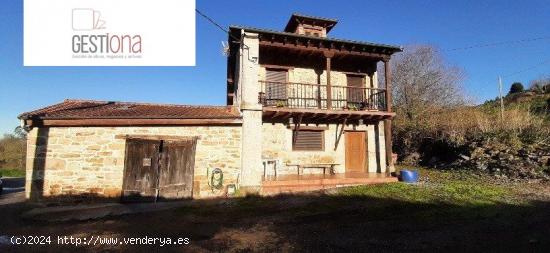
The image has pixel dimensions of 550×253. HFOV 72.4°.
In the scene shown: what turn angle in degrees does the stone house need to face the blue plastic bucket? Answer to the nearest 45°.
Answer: approximately 90° to its left

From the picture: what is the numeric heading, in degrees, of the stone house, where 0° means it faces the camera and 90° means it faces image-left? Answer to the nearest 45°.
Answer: approximately 0°
